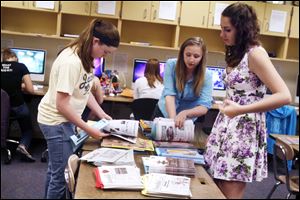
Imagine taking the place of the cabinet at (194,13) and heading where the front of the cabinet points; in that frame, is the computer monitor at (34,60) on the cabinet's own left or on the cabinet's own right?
on the cabinet's own right

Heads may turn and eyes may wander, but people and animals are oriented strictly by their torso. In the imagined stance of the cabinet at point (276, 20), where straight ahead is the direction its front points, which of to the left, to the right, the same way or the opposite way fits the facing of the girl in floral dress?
to the right

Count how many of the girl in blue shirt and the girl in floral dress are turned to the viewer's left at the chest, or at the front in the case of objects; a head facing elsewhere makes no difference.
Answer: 1

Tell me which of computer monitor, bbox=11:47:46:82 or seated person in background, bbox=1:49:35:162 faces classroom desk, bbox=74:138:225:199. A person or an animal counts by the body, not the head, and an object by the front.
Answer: the computer monitor

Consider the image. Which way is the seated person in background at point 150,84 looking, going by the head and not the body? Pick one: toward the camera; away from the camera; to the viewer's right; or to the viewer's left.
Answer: away from the camera

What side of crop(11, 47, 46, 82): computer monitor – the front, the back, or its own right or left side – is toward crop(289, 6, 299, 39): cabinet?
left

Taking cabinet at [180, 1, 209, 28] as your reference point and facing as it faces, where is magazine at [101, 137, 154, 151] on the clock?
The magazine is roughly at 12 o'clock from the cabinet.

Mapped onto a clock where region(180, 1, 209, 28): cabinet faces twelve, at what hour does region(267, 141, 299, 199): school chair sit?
The school chair is roughly at 12 o'clock from the cabinet.

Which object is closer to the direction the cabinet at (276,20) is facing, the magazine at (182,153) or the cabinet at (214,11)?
the magazine
